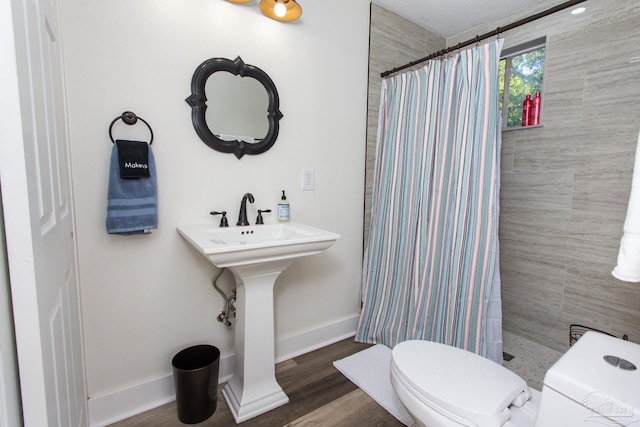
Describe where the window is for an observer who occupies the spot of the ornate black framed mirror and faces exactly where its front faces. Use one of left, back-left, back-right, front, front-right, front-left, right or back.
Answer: front-left

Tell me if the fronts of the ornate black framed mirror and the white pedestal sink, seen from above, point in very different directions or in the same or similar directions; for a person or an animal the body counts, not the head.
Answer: same or similar directions

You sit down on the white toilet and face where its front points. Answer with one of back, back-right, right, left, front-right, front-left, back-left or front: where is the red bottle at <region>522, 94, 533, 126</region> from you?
front-right

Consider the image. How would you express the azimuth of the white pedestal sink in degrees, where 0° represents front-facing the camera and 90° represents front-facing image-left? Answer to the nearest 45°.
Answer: approximately 315°

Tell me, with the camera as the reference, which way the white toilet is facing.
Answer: facing away from the viewer and to the left of the viewer

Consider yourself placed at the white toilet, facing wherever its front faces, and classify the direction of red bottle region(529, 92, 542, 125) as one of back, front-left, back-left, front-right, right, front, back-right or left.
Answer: front-right

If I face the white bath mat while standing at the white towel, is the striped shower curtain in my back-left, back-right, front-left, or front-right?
front-right

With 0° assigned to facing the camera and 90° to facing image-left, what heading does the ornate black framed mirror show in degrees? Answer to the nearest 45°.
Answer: approximately 315°

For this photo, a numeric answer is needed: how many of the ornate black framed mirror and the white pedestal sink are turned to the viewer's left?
0

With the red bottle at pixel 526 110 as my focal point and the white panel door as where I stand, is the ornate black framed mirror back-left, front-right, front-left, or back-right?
front-left
